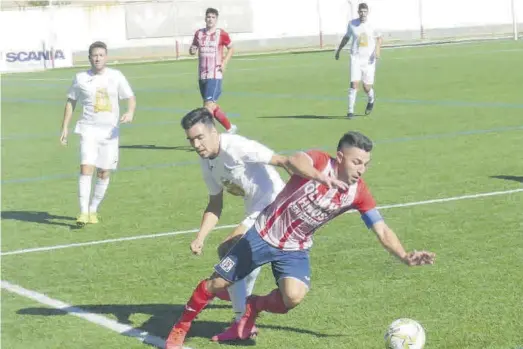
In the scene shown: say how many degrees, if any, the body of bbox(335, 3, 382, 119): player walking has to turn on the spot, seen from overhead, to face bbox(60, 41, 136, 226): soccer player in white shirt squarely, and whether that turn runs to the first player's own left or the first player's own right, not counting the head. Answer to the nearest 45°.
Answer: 0° — they already face them

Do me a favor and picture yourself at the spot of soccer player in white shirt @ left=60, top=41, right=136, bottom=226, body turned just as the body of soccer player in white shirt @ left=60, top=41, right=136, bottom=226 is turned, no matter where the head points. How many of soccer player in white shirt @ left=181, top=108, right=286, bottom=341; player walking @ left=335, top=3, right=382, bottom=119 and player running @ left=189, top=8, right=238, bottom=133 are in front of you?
1

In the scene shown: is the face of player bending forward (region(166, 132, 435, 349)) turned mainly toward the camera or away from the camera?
toward the camera

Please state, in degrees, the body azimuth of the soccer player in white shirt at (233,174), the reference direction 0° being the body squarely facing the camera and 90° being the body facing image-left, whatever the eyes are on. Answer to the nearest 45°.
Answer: approximately 45°

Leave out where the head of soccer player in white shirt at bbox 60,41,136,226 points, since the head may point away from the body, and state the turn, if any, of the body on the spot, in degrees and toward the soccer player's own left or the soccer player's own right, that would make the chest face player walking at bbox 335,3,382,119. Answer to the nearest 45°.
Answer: approximately 135° to the soccer player's own left

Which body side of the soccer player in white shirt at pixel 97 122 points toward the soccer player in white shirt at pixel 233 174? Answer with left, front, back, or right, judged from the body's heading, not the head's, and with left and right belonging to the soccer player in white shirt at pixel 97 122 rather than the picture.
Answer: front

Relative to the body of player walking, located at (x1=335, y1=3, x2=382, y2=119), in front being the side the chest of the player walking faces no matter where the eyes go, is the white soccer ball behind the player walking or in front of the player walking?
in front

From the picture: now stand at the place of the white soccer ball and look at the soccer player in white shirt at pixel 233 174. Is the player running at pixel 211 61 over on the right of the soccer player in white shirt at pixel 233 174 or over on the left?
right

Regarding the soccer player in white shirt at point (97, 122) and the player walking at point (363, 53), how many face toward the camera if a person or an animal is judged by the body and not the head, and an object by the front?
2

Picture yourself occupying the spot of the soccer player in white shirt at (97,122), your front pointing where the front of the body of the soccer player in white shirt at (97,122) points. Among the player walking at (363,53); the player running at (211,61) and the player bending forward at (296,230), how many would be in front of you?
1

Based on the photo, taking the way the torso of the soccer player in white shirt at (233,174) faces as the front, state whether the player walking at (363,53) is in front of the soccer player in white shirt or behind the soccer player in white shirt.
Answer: behind

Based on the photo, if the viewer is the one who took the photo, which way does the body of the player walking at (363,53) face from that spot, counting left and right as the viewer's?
facing the viewer
